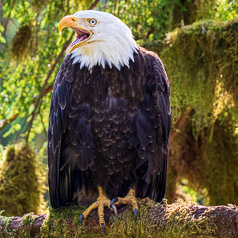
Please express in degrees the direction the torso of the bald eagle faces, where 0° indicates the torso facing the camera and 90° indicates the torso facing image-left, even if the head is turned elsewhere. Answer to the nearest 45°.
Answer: approximately 0°
